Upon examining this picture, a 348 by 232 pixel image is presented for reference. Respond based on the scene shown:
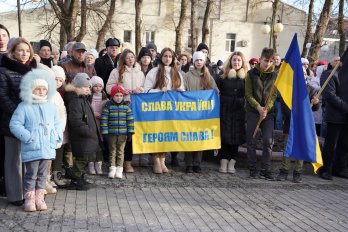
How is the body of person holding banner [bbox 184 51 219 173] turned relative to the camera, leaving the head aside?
toward the camera

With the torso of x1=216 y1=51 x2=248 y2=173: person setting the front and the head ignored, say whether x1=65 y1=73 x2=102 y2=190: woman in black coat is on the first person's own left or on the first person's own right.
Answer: on the first person's own right

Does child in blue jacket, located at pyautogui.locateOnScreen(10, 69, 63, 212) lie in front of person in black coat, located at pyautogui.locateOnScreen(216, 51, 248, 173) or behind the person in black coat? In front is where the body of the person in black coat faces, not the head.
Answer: in front

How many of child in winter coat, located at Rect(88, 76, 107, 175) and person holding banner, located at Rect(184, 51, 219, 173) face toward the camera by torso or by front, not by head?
2

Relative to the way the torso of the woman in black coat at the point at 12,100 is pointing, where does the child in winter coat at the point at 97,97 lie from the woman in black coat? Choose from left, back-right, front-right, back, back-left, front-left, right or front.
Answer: left

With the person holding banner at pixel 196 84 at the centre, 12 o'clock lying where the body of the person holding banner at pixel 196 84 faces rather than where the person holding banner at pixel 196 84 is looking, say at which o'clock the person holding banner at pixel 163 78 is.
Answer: the person holding banner at pixel 163 78 is roughly at 2 o'clock from the person holding banner at pixel 196 84.

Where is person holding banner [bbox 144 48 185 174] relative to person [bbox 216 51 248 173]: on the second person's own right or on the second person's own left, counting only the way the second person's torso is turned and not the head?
on the second person's own right

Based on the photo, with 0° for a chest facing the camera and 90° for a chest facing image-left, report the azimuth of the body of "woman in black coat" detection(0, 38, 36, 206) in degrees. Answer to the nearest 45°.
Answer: approximately 315°

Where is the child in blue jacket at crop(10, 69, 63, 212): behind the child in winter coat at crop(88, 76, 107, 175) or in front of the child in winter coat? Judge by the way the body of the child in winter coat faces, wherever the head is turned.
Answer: in front

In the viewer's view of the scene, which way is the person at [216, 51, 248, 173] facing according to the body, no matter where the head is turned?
toward the camera

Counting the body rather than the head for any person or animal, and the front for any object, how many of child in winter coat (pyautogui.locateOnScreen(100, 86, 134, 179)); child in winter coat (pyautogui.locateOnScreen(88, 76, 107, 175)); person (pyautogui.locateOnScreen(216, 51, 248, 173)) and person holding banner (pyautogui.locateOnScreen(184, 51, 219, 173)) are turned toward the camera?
4

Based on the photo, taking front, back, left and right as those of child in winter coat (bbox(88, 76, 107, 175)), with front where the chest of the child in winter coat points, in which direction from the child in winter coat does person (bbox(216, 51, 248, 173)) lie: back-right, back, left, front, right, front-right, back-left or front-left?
left

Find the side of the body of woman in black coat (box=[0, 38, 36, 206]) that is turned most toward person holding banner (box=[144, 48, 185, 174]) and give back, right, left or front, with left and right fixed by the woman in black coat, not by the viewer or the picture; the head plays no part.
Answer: left

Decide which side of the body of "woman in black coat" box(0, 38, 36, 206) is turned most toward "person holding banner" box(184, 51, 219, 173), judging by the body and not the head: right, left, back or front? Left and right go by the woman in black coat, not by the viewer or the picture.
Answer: left

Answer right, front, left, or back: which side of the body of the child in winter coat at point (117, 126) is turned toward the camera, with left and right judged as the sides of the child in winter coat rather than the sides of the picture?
front
